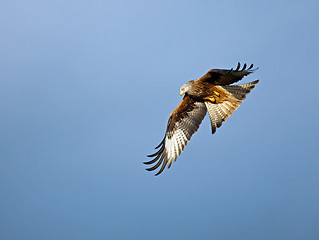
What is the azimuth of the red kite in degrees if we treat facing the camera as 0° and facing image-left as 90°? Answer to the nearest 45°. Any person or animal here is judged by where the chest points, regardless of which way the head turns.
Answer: approximately 90°
